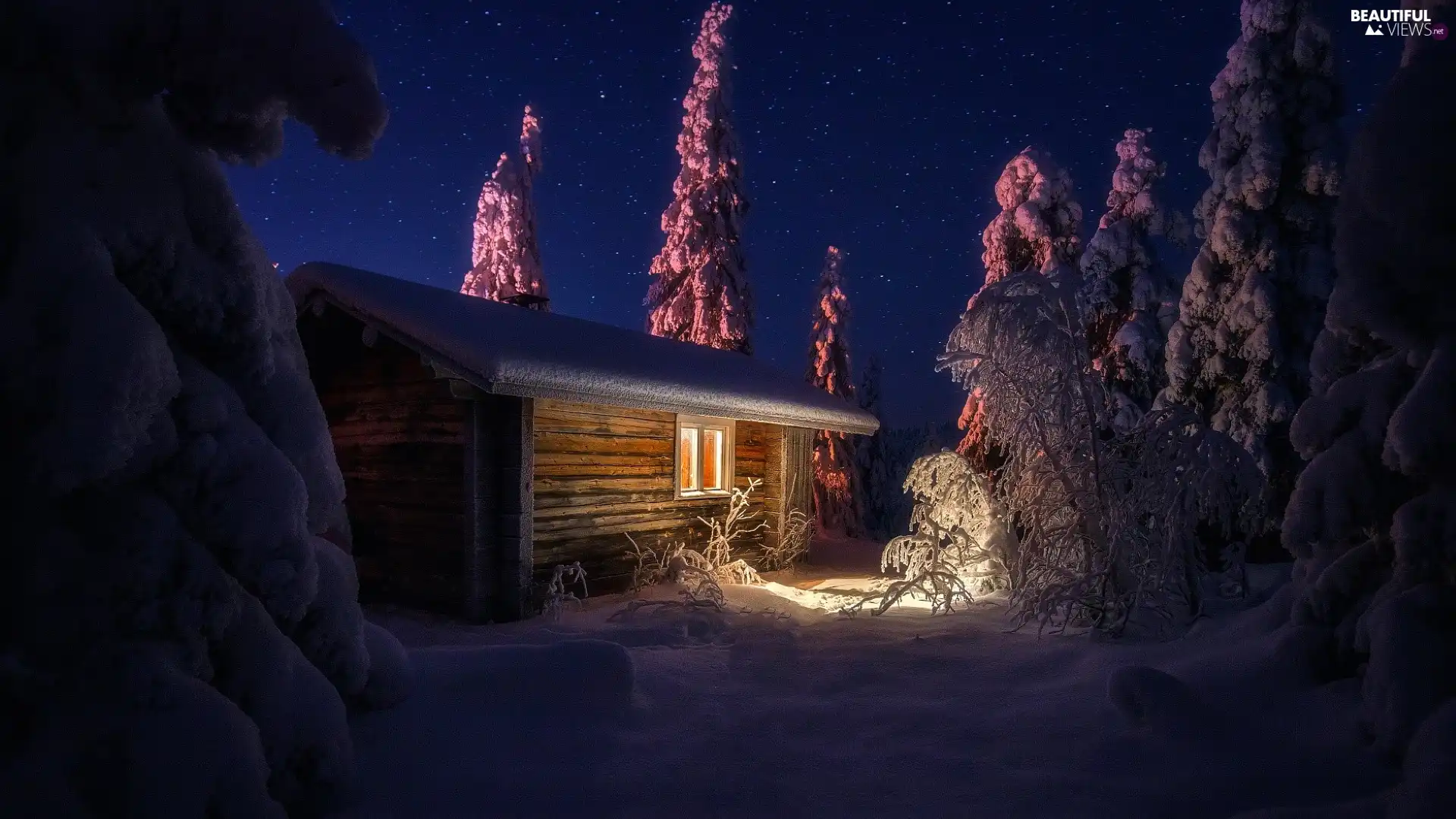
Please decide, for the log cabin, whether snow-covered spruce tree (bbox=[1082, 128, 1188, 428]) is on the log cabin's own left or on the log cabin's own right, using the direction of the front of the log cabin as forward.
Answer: on the log cabin's own left

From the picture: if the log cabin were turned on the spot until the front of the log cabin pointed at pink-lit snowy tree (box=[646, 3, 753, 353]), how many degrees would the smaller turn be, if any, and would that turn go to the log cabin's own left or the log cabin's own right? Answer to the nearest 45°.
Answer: approximately 135° to the log cabin's own left

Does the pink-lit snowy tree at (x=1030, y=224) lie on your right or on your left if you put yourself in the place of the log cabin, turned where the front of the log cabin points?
on your left

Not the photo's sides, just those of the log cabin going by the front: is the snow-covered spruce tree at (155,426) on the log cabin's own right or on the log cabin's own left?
on the log cabin's own right

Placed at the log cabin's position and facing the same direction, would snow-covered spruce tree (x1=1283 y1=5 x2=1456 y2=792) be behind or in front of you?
in front

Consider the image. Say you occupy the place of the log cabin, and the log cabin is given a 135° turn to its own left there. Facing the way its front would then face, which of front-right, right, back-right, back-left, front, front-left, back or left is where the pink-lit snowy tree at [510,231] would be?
front

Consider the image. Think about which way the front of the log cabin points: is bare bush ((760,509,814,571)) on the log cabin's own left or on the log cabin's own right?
on the log cabin's own left

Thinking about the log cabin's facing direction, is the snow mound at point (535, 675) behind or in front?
in front

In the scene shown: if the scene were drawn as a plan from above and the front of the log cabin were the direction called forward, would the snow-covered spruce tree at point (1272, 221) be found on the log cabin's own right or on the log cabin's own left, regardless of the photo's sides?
on the log cabin's own left

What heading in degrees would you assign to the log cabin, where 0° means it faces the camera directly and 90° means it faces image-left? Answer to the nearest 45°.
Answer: approximately 315°

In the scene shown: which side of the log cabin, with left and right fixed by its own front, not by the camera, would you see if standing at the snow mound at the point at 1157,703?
front

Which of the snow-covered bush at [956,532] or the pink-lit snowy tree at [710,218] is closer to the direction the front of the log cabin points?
the snow-covered bush
